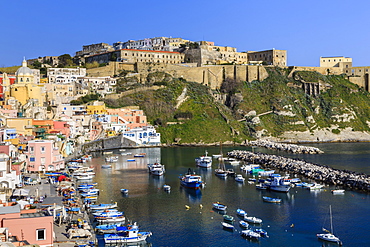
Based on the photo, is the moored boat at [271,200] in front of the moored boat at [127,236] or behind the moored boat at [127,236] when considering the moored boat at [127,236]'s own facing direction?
in front

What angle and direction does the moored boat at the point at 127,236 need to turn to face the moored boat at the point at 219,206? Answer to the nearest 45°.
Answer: approximately 45° to its left

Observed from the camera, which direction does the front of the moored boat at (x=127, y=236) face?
facing to the right of the viewer

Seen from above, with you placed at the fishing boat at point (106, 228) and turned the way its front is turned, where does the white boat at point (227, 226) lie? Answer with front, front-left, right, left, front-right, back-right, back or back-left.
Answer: front

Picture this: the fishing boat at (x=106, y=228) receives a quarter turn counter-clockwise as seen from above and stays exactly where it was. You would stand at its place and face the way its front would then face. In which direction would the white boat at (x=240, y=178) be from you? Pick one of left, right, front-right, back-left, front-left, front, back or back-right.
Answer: front-right

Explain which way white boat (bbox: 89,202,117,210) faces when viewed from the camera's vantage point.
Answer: facing to the right of the viewer

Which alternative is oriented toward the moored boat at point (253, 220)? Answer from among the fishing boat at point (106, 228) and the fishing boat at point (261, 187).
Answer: the fishing boat at point (106, 228)

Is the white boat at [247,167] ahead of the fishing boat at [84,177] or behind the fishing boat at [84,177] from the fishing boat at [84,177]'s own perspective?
ahead

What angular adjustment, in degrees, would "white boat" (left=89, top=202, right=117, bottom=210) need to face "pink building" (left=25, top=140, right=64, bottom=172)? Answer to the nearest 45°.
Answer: approximately 135° to its left

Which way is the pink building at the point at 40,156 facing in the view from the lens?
facing the viewer and to the right of the viewer

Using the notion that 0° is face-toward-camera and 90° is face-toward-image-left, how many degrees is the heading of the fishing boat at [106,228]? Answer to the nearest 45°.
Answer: approximately 270°

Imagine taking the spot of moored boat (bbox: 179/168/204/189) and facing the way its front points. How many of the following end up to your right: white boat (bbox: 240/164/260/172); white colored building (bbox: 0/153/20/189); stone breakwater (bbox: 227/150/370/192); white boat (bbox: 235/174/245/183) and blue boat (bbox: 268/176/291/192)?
1
